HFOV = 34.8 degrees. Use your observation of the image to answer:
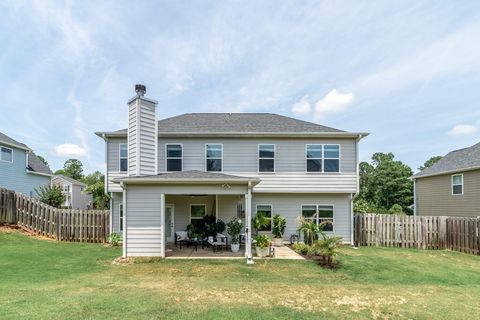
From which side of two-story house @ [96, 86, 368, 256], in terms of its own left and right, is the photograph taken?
back

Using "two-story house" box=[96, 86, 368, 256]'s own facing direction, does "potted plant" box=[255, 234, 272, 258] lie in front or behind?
behind

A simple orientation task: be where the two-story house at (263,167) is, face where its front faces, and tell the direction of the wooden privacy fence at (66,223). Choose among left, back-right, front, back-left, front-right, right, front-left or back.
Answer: left

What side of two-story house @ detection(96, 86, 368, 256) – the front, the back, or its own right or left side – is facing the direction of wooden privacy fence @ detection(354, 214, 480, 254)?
right

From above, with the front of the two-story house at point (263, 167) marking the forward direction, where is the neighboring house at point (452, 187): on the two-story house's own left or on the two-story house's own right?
on the two-story house's own right

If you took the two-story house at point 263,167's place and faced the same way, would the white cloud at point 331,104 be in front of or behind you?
in front

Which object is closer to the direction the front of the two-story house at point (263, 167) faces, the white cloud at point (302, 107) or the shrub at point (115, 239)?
the white cloud

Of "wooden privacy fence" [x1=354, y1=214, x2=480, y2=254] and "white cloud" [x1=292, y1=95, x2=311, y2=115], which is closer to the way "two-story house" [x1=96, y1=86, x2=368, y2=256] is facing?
the white cloud

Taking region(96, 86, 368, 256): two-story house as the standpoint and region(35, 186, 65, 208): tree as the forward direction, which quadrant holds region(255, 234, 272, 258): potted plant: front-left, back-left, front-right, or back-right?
back-left
